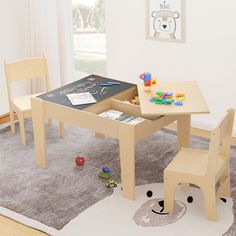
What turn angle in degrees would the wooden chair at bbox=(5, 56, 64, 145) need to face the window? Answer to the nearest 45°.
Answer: approximately 90° to its left

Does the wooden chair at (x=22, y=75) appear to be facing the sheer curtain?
no

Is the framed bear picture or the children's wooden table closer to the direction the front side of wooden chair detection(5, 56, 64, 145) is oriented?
the children's wooden table

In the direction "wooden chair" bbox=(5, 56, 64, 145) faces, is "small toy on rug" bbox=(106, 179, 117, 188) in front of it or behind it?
in front

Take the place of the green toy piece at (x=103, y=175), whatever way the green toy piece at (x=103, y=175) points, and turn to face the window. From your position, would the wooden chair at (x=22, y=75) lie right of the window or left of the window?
left

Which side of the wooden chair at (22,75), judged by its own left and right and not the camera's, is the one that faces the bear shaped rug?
front

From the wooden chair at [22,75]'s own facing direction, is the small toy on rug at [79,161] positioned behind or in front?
in front

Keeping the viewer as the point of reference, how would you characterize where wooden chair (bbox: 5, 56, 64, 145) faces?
facing the viewer and to the right of the viewer

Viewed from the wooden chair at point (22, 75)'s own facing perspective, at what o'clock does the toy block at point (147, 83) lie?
The toy block is roughly at 12 o'clock from the wooden chair.

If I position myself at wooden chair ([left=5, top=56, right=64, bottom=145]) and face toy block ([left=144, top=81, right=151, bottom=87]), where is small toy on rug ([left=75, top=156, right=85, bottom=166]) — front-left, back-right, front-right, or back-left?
front-right

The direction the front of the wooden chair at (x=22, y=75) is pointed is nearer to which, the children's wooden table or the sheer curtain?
the children's wooden table
